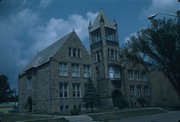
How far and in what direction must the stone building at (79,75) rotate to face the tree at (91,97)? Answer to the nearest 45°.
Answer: approximately 45° to its right
